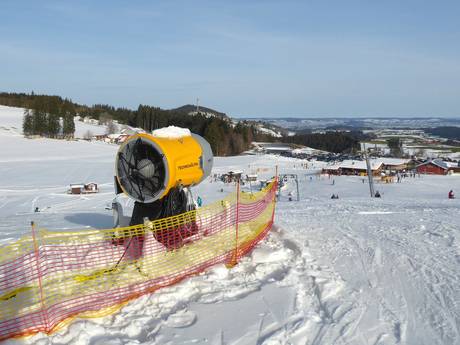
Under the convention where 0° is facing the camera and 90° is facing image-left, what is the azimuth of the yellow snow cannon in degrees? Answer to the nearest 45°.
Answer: approximately 225°
